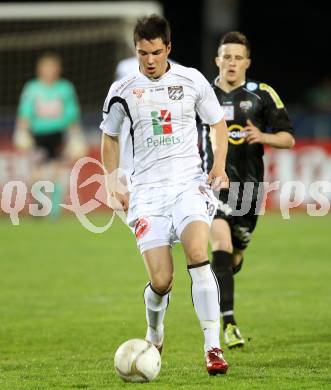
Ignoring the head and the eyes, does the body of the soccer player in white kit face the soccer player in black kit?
no

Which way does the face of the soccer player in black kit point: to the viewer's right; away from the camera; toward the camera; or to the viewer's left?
toward the camera

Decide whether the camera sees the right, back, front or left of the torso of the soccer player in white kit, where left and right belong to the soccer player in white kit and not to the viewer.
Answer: front
